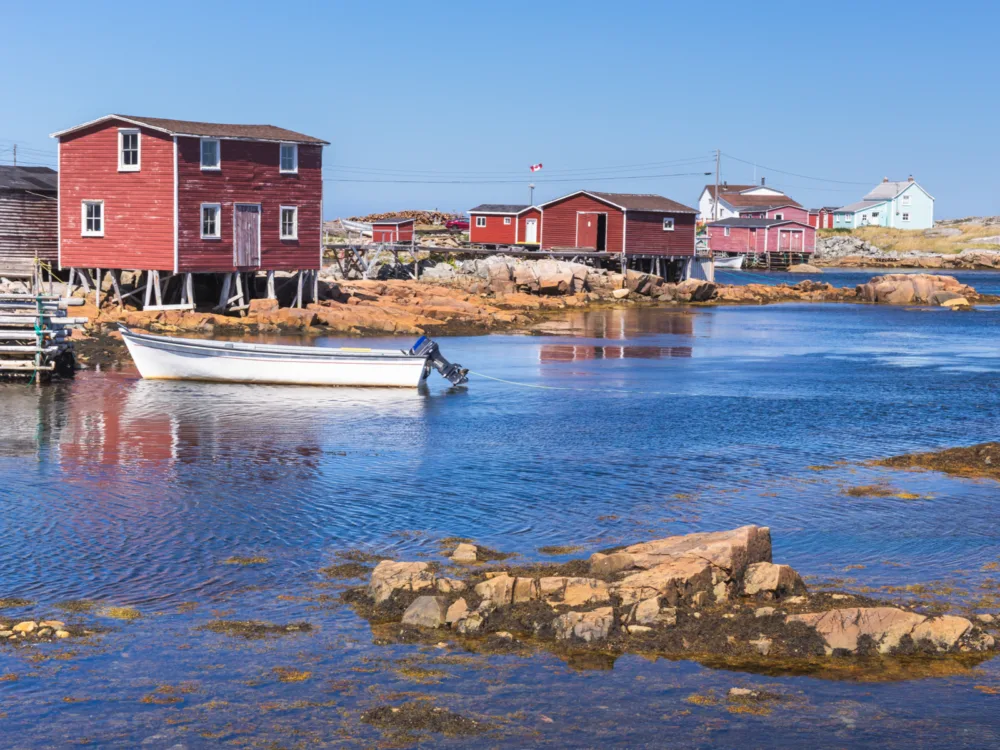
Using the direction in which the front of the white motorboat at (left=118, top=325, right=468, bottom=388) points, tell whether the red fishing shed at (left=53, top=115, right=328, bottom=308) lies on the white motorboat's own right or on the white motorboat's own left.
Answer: on the white motorboat's own right

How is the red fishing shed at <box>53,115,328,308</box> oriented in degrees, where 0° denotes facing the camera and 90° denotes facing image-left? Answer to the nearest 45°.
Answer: approximately 315°

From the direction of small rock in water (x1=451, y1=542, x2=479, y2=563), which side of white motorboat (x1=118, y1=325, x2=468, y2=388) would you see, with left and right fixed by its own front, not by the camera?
left

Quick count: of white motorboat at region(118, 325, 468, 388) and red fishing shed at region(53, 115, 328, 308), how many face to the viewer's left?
1

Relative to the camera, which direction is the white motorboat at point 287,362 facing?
to the viewer's left

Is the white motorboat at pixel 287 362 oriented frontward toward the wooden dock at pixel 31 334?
yes

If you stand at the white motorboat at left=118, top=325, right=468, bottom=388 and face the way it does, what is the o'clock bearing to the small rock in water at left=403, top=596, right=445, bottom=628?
The small rock in water is roughly at 9 o'clock from the white motorboat.

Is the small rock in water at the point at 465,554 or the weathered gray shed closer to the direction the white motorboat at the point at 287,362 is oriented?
the weathered gray shed

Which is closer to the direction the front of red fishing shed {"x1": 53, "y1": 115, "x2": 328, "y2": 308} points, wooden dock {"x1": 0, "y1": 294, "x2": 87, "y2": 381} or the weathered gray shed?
the wooden dock

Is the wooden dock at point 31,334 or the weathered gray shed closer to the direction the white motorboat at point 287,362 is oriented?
the wooden dock
